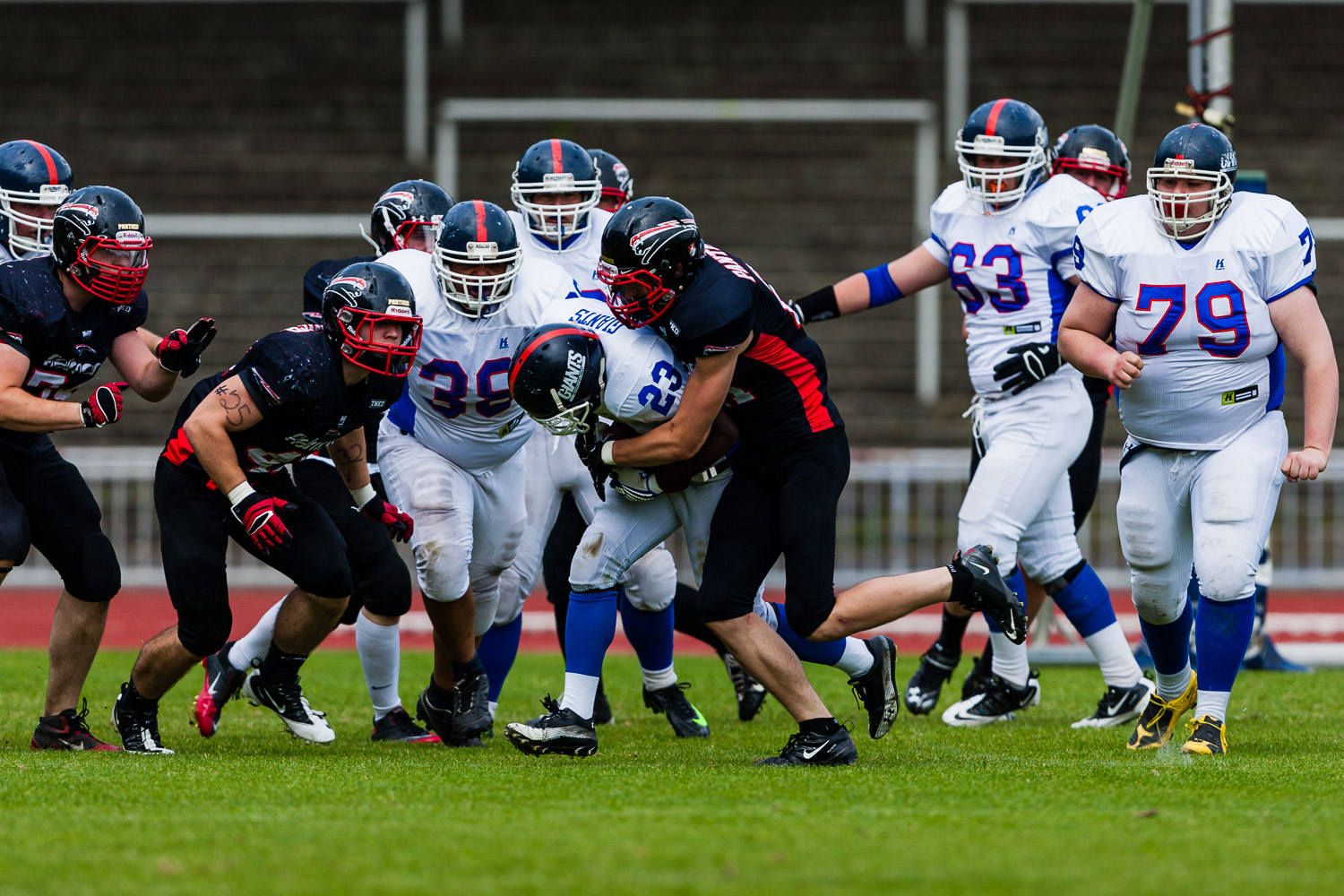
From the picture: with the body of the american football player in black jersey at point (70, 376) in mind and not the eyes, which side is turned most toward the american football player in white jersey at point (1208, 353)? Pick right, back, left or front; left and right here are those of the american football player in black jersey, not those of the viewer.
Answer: front

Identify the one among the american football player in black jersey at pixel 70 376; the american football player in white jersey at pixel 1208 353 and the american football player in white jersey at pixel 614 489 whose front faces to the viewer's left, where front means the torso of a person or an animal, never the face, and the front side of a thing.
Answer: the american football player in white jersey at pixel 614 489

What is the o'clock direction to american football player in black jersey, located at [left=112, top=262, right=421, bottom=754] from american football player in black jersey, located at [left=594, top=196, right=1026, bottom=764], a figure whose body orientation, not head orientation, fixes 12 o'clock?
american football player in black jersey, located at [left=112, top=262, right=421, bottom=754] is roughly at 12 o'clock from american football player in black jersey, located at [left=594, top=196, right=1026, bottom=764].

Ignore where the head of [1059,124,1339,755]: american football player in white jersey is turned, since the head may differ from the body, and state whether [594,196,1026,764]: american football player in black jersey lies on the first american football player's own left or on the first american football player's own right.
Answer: on the first american football player's own right

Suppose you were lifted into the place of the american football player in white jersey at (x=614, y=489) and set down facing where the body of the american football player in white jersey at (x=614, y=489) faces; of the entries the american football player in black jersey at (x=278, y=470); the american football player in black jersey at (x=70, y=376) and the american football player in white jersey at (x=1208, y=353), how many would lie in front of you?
2

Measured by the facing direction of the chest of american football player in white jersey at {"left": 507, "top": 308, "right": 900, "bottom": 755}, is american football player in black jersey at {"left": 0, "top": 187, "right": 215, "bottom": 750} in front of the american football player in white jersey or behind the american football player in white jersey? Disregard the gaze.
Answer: in front

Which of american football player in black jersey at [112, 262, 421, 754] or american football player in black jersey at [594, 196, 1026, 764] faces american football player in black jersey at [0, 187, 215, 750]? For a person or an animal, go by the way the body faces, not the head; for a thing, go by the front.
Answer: american football player in black jersey at [594, 196, 1026, 764]

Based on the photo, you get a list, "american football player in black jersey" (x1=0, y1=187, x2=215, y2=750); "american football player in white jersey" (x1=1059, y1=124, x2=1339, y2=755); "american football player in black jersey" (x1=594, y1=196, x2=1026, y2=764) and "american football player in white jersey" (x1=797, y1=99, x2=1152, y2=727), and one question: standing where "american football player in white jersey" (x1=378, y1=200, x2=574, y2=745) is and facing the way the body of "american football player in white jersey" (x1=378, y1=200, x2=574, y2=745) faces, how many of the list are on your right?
1

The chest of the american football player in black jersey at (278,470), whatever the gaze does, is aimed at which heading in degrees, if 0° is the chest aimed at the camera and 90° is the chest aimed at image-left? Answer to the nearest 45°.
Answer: approximately 315°

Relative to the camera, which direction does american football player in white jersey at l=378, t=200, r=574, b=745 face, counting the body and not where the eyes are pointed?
toward the camera

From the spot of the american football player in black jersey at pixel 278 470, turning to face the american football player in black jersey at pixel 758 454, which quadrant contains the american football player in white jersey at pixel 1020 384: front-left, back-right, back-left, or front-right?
front-left

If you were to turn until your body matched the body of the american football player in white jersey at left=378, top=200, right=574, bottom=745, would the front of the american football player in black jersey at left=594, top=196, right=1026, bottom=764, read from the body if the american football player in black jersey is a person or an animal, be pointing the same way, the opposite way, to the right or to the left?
to the right

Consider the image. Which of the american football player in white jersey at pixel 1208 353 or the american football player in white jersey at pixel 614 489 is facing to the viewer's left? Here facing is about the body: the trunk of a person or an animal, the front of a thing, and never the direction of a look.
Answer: the american football player in white jersey at pixel 614 489

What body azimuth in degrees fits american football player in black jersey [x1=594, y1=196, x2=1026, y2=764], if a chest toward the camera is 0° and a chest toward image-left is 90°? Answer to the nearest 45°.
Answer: approximately 90°

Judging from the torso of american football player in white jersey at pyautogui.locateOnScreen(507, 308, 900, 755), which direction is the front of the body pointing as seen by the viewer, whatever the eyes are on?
to the viewer's left
